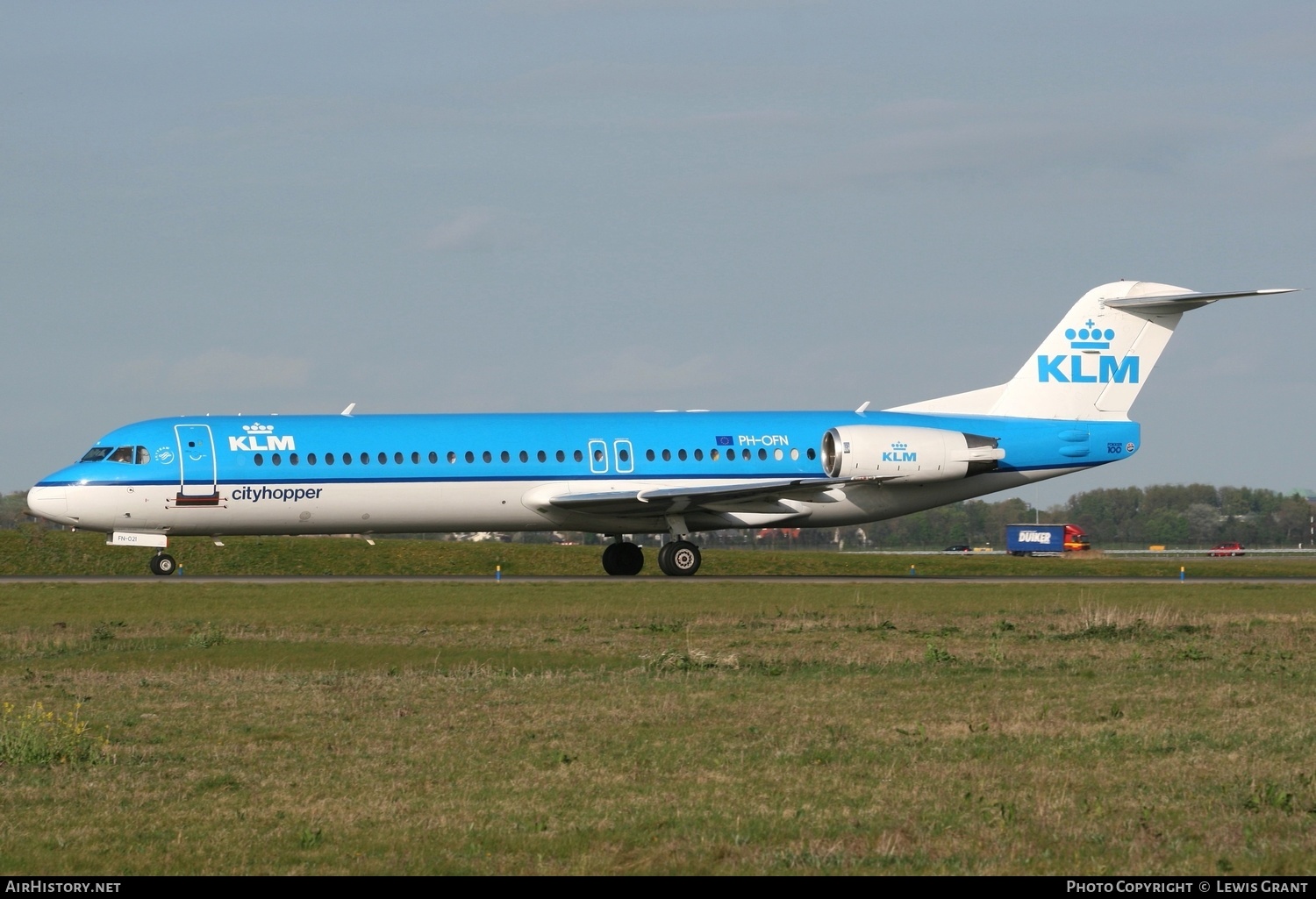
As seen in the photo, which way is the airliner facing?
to the viewer's left
